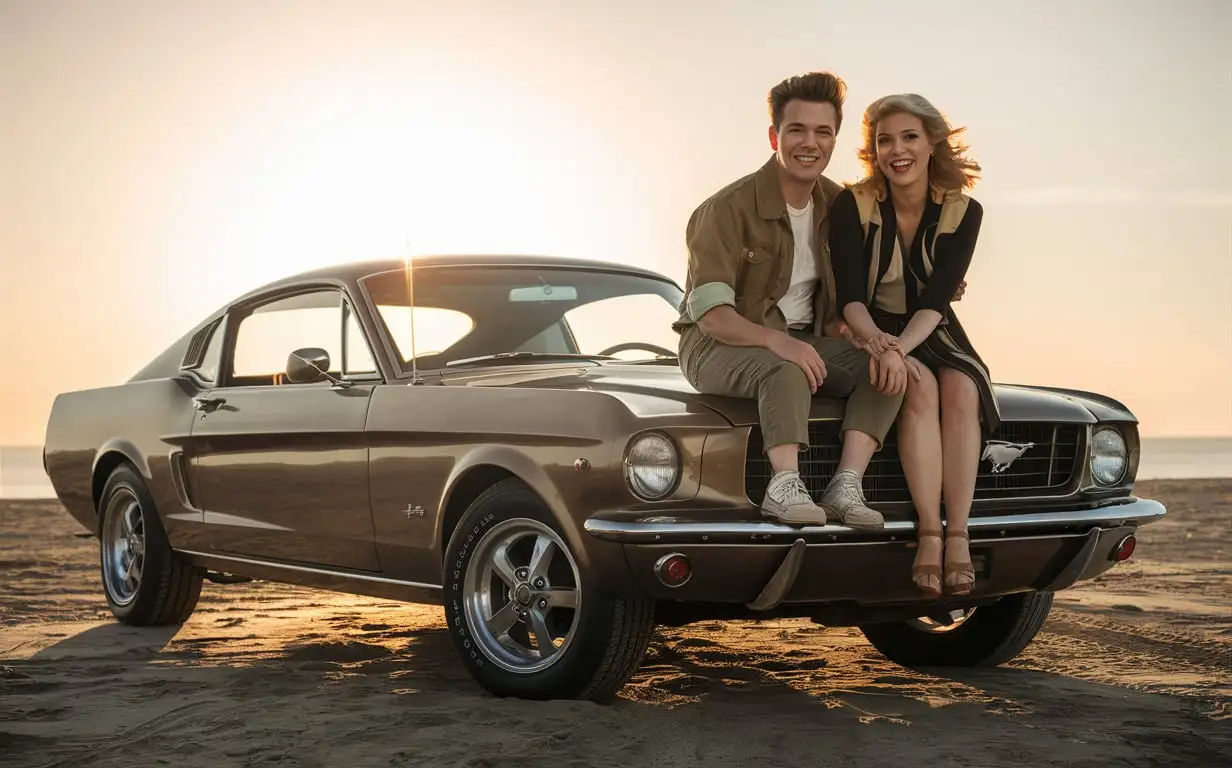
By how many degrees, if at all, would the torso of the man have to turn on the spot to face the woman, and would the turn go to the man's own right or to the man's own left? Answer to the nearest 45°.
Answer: approximately 45° to the man's own left

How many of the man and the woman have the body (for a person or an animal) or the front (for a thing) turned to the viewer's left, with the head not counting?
0

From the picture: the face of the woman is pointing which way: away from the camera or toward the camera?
toward the camera

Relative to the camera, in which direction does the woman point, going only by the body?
toward the camera

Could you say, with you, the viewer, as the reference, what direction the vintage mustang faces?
facing the viewer and to the right of the viewer

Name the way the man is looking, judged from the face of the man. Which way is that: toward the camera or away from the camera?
toward the camera

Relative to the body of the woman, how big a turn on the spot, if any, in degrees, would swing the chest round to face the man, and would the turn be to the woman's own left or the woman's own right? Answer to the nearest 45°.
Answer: approximately 90° to the woman's own right
